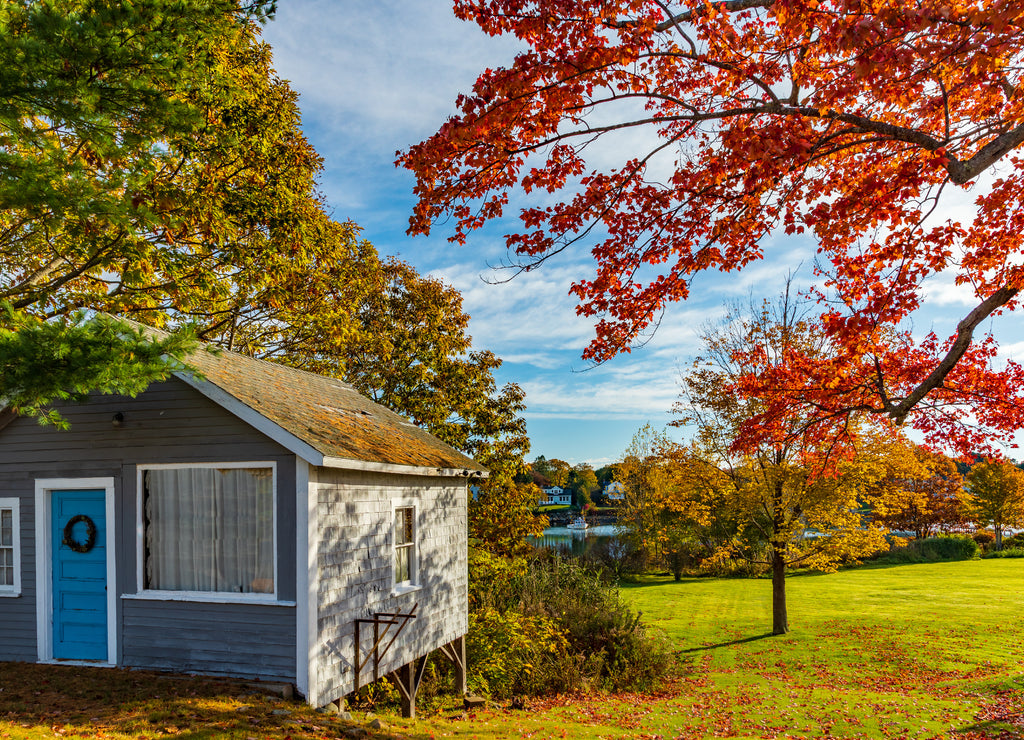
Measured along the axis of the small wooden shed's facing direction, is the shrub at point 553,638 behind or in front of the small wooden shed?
behind

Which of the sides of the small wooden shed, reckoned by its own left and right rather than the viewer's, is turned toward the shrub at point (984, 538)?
back

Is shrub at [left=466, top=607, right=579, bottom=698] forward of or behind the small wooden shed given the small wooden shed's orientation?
behind

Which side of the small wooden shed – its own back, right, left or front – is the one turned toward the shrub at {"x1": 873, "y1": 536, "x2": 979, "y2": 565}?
back

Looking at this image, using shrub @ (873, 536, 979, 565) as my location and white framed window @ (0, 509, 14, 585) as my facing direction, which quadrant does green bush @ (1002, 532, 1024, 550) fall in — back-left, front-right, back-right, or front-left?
back-left

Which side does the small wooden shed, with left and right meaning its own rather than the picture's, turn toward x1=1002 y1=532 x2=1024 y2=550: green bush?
back
